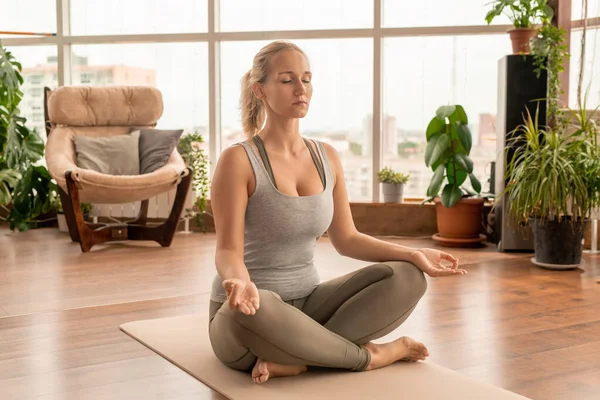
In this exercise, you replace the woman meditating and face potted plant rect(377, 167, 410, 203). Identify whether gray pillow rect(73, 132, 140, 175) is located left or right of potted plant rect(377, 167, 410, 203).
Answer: left

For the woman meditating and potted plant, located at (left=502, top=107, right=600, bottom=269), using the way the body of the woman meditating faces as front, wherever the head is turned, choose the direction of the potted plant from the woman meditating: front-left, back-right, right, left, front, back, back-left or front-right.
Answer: left

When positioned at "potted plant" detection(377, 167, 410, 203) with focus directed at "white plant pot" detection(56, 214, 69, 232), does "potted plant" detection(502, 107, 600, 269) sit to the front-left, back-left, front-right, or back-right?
back-left

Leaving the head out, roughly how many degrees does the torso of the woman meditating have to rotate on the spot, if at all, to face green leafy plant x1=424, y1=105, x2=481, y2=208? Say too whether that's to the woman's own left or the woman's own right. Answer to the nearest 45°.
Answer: approximately 135° to the woman's own left

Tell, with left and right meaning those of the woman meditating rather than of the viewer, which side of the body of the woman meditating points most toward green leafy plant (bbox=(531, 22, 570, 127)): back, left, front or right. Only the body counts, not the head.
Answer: left

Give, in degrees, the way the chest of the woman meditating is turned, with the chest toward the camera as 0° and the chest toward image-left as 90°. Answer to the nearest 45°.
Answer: approximately 315°
